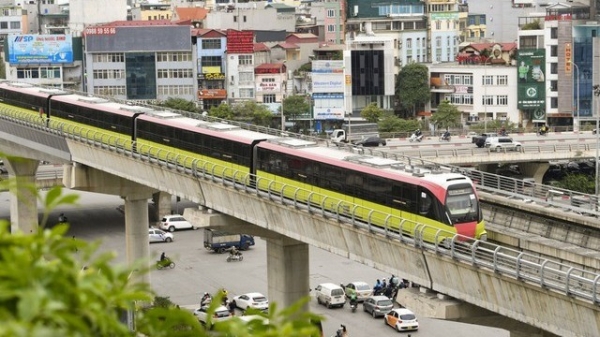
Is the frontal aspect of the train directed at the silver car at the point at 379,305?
no

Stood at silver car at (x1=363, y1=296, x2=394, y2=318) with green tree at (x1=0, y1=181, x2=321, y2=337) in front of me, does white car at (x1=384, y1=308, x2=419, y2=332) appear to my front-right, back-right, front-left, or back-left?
front-left

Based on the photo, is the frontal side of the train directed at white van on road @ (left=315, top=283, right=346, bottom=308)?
no

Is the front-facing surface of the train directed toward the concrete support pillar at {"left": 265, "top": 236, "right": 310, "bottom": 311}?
no

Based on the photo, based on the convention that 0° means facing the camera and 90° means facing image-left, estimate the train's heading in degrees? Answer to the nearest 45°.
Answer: approximately 315°

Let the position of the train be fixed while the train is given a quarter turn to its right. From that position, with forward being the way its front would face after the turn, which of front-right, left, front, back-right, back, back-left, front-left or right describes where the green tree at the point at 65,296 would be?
front-left
